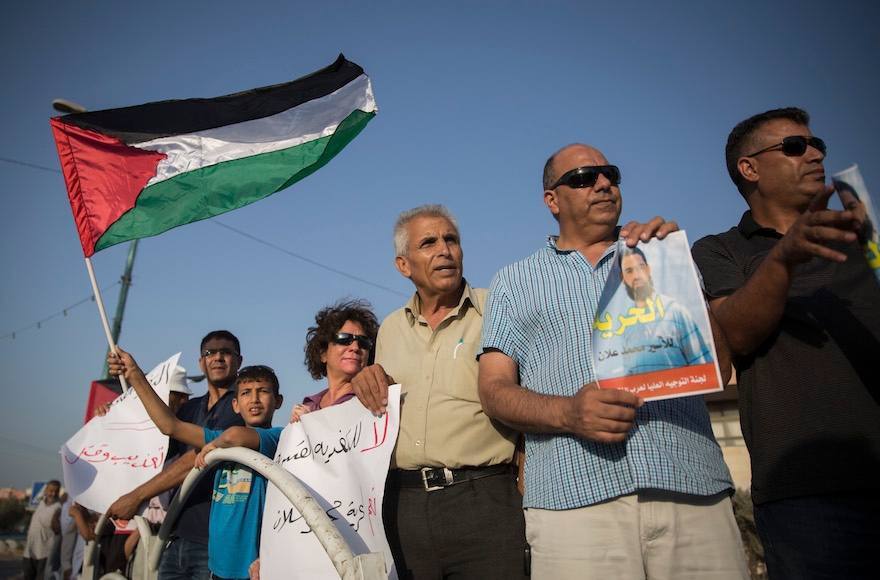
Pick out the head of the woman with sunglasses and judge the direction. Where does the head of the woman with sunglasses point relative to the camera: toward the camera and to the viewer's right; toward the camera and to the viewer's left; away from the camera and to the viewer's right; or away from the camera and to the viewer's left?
toward the camera and to the viewer's right

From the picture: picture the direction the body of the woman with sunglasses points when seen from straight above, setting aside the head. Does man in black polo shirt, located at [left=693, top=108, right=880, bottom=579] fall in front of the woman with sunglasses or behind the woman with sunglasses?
in front

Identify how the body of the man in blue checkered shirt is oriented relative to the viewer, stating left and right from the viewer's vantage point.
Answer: facing the viewer and to the right of the viewer

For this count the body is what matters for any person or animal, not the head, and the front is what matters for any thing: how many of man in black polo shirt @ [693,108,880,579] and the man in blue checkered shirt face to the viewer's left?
0

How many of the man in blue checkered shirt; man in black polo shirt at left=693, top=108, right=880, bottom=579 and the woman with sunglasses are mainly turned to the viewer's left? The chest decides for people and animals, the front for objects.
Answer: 0

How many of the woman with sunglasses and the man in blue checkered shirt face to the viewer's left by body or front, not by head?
0

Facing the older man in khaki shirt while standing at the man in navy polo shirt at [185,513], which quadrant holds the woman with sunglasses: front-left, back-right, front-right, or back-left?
front-left

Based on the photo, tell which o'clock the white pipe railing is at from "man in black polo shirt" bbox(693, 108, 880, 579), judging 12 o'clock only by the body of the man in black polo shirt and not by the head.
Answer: The white pipe railing is roughly at 4 o'clock from the man in black polo shirt.

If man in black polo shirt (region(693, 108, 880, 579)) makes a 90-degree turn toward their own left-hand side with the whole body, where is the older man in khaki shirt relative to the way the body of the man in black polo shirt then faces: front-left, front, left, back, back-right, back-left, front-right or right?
back-left

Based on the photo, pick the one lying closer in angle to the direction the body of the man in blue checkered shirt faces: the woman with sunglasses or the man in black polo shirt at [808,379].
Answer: the man in black polo shirt

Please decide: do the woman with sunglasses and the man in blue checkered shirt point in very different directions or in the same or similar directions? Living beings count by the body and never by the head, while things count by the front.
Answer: same or similar directions
